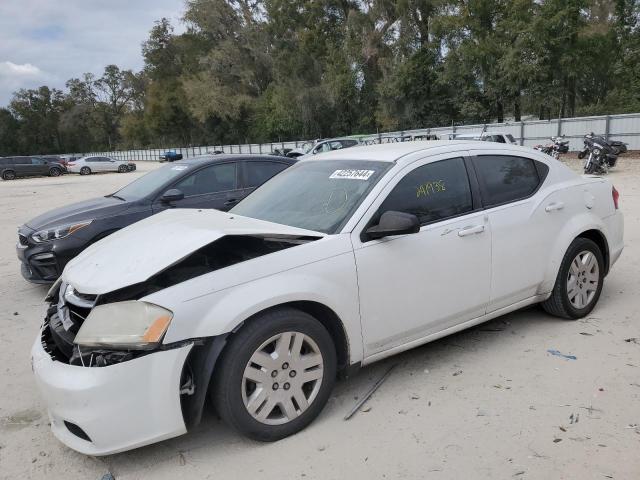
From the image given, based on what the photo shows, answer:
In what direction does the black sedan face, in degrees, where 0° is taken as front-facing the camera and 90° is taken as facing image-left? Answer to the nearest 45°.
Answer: approximately 45°

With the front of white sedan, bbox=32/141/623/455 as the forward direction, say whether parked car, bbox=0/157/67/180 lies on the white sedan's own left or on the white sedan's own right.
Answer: on the white sedan's own right

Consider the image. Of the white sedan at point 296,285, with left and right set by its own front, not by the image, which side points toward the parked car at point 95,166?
right

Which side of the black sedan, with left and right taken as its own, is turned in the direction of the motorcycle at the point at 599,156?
back

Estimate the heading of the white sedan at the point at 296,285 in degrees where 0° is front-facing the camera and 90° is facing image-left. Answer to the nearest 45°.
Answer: approximately 45°

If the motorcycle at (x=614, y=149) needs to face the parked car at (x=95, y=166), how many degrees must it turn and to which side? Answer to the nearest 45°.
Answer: approximately 45° to its right

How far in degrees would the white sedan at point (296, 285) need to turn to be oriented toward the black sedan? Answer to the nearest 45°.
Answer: approximately 90° to its right

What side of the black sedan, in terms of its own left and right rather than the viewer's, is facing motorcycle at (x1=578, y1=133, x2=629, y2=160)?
back
